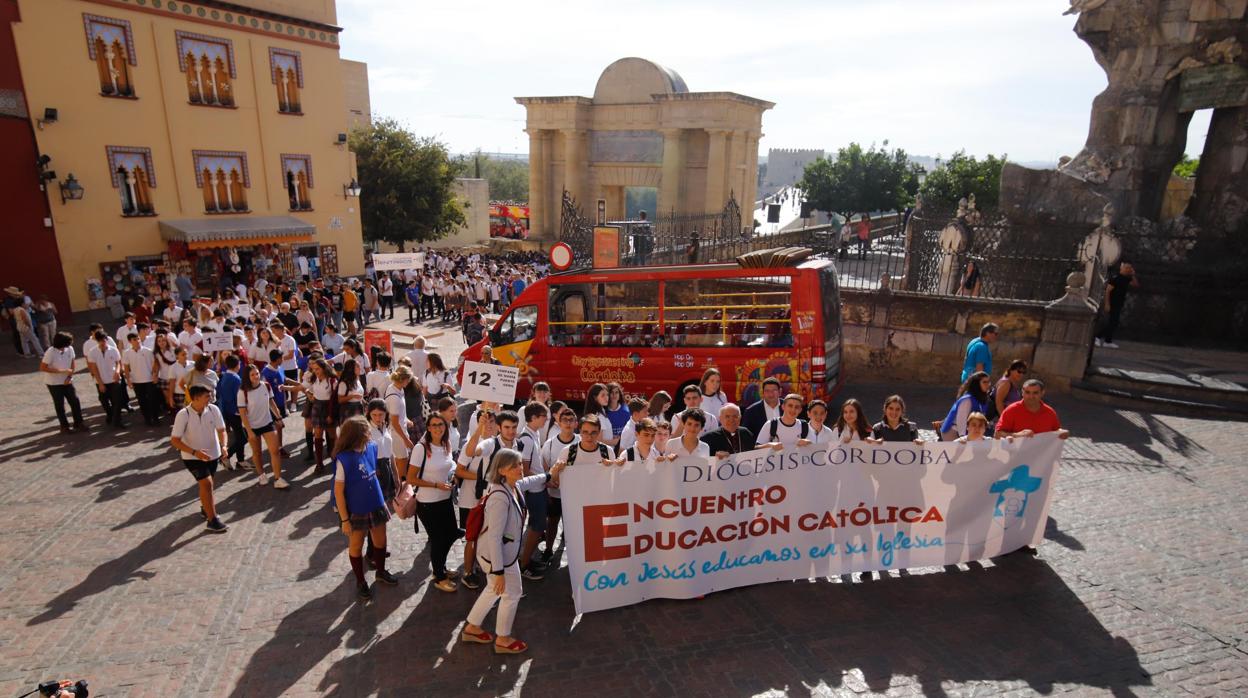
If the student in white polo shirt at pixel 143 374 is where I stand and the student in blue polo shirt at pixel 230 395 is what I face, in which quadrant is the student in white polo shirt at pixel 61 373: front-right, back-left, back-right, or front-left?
back-right

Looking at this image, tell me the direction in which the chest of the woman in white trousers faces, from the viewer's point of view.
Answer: to the viewer's right

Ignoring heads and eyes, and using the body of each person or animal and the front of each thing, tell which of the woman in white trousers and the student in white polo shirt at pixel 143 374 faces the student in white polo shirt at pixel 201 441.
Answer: the student in white polo shirt at pixel 143 374

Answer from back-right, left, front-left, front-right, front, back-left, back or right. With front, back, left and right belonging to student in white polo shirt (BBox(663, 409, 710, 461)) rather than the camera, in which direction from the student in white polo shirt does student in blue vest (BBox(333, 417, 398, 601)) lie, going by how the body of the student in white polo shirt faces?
right

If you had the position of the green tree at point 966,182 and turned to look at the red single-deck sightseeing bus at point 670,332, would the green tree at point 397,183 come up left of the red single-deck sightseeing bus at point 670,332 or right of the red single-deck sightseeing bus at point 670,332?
right

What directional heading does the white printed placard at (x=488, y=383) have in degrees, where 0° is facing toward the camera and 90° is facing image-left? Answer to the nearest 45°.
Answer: approximately 0°

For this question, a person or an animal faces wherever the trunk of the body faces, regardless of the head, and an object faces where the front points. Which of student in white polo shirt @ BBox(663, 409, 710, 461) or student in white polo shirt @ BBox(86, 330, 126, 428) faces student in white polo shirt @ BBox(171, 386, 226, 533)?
student in white polo shirt @ BBox(86, 330, 126, 428)

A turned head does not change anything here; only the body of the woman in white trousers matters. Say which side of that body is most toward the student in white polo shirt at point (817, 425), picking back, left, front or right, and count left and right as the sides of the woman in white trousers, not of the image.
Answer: front

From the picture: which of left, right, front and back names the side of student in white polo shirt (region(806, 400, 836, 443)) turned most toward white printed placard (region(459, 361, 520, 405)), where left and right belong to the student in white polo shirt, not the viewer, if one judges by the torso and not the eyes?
right

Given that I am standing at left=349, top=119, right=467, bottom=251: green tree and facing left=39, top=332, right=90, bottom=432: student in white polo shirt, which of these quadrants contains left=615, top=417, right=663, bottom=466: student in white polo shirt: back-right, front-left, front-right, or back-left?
front-left

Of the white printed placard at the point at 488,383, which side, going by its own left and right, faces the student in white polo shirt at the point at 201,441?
right

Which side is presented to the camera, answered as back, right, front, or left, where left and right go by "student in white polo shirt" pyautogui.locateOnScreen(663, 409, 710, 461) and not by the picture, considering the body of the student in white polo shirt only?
front

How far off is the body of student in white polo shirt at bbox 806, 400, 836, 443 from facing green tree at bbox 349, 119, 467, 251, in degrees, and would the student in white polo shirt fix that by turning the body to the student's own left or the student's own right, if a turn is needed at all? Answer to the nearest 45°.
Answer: approximately 135° to the student's own right

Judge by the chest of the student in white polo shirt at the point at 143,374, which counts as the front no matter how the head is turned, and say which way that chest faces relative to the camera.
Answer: toward the camera
